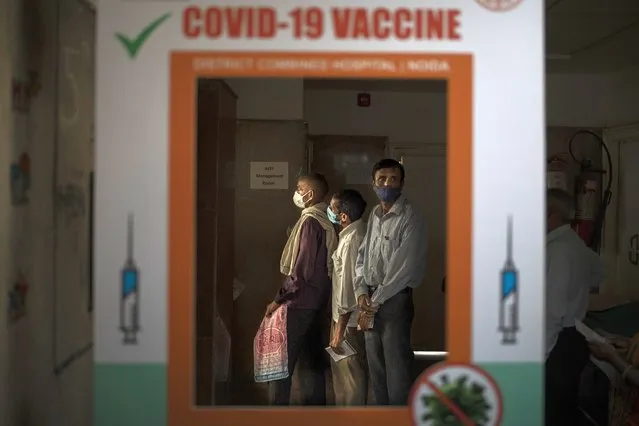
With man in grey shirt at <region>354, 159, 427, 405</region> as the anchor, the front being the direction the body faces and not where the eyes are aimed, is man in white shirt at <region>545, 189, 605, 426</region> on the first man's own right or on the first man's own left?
on the first man's own left

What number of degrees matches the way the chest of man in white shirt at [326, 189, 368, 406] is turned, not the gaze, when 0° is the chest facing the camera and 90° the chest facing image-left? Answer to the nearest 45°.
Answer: approximately 90°

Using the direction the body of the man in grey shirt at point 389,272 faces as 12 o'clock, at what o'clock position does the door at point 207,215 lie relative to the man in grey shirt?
The door is roughly at 12 o'clock from the man in grey shirt.

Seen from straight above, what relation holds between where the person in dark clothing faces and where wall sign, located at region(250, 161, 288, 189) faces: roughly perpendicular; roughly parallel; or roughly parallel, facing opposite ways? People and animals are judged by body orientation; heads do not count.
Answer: roughly perpendicular

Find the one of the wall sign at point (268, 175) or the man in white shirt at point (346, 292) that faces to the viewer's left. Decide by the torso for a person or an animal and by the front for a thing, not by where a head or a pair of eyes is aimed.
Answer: the man in white shirt

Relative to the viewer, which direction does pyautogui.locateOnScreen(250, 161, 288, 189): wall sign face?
toward the camera

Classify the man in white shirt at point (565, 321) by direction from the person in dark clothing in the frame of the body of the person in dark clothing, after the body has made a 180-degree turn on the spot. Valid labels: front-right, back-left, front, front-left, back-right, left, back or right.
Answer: front-right
